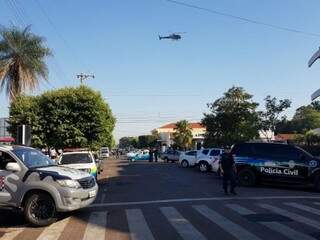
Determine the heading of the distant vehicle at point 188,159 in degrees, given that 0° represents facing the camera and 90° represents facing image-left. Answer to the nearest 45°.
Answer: approximately 45°

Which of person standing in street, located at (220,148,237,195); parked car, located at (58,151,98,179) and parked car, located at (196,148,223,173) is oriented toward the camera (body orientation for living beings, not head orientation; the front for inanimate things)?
parked car, located at (58,151,98,179)

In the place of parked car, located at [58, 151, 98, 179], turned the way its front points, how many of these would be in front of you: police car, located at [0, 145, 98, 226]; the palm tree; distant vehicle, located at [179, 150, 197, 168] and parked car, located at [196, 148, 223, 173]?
1

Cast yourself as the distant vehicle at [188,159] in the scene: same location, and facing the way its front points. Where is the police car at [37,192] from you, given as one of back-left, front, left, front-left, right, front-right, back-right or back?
front-left

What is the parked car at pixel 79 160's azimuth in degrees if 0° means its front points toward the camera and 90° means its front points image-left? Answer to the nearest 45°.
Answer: approximately 0°

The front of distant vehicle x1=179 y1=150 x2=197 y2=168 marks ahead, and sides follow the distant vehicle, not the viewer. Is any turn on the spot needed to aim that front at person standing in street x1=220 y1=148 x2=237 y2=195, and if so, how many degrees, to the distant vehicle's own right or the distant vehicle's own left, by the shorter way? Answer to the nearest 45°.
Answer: approximately 45° to the distant vehicle's own left

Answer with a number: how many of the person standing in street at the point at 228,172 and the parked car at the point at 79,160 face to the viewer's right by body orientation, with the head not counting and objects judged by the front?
0
